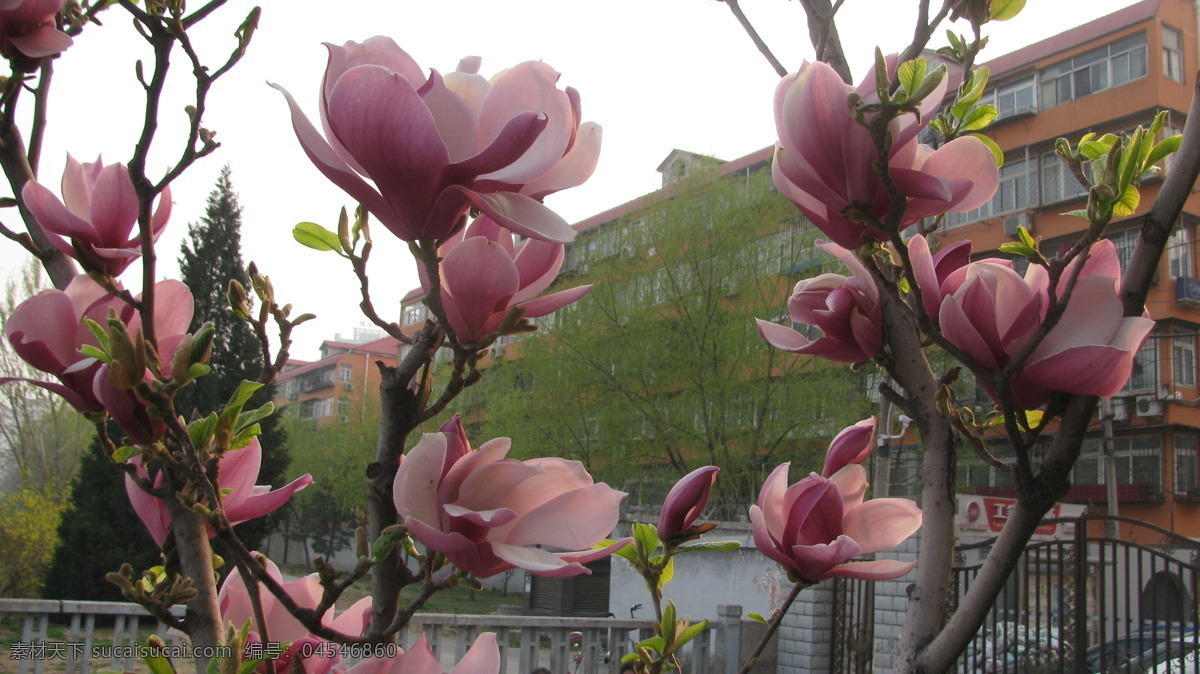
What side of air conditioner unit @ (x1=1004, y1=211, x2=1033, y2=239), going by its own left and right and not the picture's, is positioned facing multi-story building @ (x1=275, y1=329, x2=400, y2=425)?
right

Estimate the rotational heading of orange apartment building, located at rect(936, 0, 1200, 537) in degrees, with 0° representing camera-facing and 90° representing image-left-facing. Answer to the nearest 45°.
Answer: approximately 45°

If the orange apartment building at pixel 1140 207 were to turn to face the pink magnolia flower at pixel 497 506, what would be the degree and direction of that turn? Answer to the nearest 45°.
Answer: approximately 45° to its left

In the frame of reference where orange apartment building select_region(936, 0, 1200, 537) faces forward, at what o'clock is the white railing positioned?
The white railing is roughly at 11 o'clock from the orange apartment building.

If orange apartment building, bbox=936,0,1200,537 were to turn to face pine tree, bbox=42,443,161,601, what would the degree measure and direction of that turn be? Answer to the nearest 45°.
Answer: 0° — it already faces it

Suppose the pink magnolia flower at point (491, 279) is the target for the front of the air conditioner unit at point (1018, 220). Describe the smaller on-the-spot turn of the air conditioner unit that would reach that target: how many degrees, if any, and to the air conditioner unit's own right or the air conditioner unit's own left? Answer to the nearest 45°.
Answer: approximately 45° to the air conditioner unit's own left

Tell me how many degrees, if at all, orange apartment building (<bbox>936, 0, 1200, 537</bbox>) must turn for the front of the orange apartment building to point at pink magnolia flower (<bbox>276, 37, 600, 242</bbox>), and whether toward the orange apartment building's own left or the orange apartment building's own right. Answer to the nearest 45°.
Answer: approximately 45° to the orange apartment building's own left

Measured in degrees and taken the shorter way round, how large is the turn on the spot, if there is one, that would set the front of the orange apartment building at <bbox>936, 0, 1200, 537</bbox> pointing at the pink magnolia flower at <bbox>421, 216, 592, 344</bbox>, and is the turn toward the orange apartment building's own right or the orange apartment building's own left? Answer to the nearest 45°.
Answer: approximately 45° to the orange apartment building's own left
